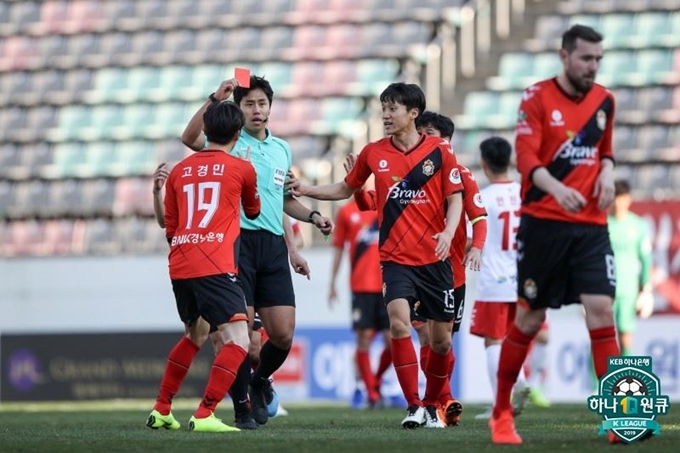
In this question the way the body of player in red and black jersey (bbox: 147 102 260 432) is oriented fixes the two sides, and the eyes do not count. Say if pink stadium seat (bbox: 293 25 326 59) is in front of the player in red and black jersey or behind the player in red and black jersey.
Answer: in front

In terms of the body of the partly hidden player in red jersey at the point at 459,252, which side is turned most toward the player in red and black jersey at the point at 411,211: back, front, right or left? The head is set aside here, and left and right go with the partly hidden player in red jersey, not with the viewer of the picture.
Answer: front

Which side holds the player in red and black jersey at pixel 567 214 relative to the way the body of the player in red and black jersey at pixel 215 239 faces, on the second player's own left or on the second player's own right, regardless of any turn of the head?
on the second player's own right

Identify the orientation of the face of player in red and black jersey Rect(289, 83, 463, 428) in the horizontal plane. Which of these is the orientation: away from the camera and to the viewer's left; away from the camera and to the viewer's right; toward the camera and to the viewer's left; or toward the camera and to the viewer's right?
toward the camera and to the viewer's left

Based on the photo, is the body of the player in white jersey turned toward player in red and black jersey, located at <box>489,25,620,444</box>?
no

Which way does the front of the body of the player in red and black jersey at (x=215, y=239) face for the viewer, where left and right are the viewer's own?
facing away from the viewer and to the right of the viewer

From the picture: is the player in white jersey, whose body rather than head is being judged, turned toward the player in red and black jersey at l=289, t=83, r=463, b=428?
no

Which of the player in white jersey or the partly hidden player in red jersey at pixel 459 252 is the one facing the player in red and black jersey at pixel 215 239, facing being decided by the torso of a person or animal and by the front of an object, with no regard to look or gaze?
the partly hidden player in red jersey

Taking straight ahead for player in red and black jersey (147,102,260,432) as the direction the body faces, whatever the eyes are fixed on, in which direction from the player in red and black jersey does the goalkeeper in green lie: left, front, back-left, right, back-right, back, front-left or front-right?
front

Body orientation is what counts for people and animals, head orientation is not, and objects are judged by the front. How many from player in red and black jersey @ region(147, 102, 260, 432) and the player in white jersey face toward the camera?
0

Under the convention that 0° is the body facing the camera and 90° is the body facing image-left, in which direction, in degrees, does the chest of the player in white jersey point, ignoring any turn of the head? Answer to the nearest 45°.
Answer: approximately 135°

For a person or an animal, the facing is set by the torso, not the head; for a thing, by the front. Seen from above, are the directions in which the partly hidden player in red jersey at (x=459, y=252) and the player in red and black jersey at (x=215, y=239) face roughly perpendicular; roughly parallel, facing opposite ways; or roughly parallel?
roughly parallel, facing opposite ways

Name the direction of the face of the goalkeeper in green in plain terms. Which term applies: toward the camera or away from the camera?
toward the camera

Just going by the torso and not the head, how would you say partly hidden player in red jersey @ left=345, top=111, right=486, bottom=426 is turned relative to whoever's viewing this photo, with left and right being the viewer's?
facing the viewer and to the left of the viewer

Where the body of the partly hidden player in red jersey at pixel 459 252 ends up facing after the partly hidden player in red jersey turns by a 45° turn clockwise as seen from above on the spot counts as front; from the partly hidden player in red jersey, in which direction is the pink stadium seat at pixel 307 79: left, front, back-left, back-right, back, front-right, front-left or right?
right
